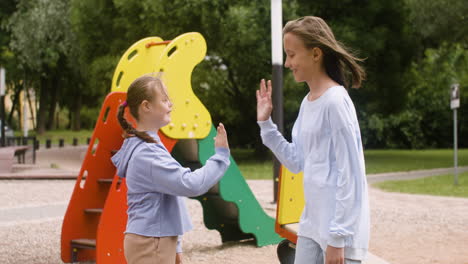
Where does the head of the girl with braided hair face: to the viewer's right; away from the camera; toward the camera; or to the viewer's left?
to the viewer's right

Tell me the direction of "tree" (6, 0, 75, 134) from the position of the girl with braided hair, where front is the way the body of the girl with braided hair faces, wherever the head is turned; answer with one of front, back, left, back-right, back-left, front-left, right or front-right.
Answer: left

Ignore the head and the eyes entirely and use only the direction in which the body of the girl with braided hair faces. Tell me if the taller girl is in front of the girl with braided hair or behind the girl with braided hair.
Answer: in front

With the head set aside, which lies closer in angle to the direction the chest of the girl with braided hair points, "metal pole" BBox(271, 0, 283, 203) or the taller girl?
the taller girl

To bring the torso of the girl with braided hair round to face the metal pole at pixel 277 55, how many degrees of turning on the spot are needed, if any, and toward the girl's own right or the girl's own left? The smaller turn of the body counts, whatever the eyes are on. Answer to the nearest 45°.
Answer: approximately 90° to the girl's own left

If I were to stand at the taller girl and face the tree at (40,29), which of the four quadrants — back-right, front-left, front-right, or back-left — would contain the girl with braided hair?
front-left

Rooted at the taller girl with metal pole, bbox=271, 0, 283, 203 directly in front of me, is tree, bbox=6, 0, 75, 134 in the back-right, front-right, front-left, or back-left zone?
front-left

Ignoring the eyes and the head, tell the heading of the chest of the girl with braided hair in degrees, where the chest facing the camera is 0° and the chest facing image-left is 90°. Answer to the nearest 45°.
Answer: approximately 270°

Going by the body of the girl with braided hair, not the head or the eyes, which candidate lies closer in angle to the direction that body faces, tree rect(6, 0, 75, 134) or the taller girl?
the taller girl

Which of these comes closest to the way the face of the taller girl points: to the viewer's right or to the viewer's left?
to the viewer's left

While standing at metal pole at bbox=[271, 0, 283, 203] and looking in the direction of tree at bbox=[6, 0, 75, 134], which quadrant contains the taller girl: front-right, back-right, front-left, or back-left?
back-left
